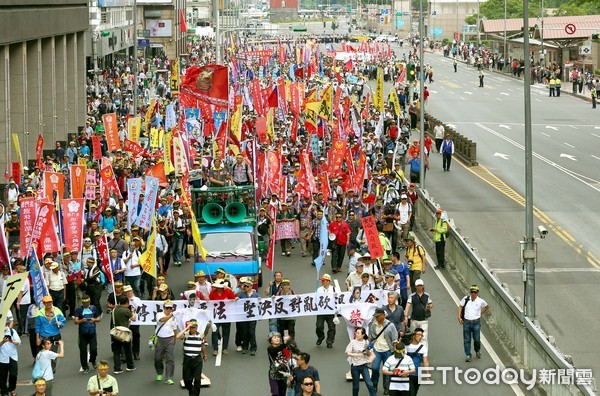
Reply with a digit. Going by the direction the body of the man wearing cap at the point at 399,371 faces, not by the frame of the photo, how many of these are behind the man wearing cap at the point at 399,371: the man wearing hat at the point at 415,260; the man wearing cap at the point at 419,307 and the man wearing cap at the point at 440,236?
3

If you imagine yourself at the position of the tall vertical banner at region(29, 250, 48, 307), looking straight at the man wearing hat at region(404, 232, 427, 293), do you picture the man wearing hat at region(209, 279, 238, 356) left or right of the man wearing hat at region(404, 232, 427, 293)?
right

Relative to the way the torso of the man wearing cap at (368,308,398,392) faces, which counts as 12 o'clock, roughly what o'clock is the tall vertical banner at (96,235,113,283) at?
The tall vertical banner is roughly at 3 o'clock from the man wearing cap.

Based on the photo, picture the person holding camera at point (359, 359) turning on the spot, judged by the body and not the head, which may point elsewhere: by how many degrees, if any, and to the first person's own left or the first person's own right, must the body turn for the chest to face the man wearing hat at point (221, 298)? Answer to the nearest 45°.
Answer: approximately 135° to the first person's own right

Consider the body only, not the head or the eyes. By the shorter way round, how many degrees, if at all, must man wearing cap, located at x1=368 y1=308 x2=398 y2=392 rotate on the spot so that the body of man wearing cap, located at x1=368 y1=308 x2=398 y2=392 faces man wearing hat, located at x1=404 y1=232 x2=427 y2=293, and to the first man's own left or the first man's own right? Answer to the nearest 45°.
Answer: approximately 135° to the first man's own right

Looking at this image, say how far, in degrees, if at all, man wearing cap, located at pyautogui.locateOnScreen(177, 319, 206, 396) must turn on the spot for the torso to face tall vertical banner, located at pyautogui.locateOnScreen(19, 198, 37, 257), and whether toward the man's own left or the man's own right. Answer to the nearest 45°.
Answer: approximately 135° to the man's own right

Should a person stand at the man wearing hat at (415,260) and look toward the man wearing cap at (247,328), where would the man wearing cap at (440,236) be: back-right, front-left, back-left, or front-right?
back-right

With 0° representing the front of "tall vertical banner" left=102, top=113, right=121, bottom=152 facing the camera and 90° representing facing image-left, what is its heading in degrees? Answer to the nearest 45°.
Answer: approximately 0°

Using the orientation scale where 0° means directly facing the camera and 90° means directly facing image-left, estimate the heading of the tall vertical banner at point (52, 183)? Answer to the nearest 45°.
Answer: approximately 0°

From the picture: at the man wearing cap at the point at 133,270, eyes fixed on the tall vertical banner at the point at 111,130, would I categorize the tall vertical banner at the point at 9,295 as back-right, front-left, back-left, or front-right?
back-left
